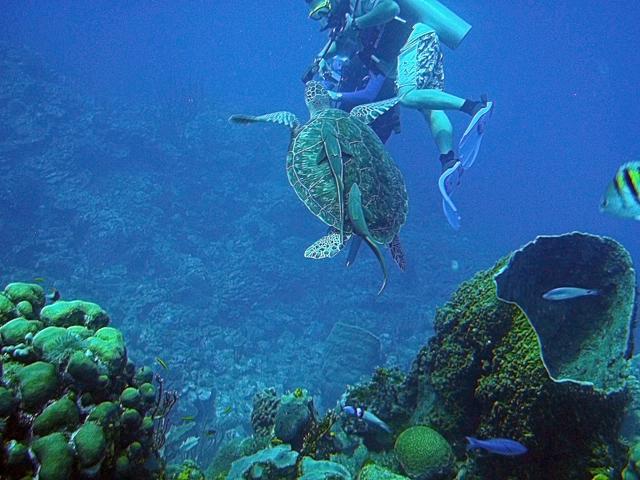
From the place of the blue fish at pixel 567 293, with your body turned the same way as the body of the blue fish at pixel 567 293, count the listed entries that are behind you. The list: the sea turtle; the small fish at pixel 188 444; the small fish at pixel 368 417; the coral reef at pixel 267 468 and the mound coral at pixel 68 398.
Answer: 0

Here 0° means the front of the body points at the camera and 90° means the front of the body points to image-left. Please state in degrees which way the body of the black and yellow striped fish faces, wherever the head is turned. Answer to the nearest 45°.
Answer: approximately 90°

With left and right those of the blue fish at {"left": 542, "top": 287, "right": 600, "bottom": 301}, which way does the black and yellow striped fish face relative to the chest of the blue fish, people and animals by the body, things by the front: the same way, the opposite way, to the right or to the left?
the same way

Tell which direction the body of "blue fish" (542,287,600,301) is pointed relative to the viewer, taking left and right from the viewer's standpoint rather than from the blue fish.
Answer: facing to the left of the viewer

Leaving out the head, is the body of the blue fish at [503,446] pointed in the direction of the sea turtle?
no
